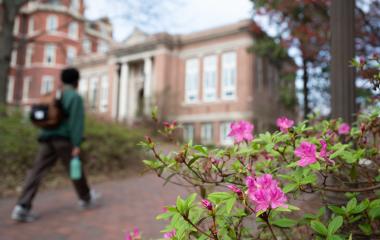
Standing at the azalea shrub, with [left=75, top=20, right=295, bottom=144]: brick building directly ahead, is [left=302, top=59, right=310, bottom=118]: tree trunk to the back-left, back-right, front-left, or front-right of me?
front-right

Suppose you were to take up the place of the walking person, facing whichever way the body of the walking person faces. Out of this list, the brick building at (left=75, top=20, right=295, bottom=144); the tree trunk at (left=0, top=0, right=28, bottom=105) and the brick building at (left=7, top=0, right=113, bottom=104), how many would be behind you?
0

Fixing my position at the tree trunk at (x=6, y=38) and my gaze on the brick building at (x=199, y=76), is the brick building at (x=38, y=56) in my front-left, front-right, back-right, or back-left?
front-left

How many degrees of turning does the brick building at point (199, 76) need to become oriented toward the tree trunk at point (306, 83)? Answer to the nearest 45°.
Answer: approximately 45° to its left

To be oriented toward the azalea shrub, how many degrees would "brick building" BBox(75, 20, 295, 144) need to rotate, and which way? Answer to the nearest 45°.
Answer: approximately 45° to its left

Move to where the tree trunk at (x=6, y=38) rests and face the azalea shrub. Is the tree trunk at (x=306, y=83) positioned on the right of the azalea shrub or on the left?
left

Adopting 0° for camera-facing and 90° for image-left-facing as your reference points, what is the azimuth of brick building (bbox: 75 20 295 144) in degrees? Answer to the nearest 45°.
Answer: approximately 45°

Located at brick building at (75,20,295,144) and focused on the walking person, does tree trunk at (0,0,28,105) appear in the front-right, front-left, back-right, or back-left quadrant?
front-right

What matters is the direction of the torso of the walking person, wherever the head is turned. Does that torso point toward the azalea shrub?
no

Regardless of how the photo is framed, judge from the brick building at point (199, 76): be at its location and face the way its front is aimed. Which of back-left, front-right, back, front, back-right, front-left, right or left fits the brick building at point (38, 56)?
right

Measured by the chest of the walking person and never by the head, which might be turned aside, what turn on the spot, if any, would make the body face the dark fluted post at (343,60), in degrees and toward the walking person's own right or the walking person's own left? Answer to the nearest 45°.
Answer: approximately 90° to the walking person's own right

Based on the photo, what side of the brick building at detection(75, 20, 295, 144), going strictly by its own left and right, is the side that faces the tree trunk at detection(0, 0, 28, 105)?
front
